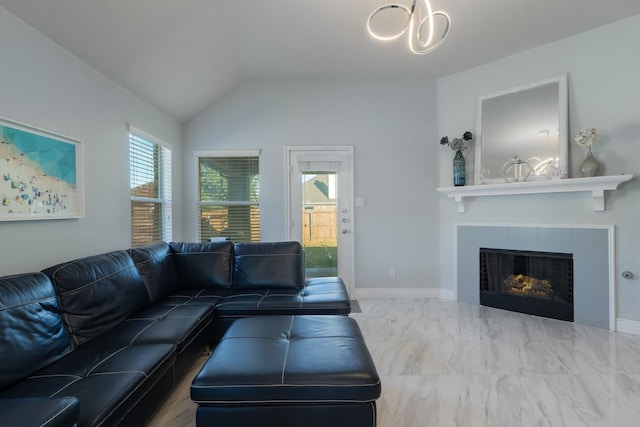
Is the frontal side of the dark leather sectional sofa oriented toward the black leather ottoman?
yes

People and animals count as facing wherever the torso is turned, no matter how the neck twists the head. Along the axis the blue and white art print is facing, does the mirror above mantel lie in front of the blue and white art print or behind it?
in front

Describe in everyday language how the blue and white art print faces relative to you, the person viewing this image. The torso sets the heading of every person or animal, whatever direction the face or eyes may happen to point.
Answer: facing the viewer and to the right of the viewer

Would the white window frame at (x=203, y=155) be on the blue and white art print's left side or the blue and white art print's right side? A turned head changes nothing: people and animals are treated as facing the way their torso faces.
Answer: on its left

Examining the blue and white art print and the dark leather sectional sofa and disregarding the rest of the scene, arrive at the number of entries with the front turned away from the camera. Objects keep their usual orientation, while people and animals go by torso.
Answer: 0

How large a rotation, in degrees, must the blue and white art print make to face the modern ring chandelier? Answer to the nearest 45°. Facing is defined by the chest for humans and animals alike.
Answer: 0° — it already faces it

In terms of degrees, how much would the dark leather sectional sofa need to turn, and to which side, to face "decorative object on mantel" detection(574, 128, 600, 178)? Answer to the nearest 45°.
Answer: approximately 45° to its left

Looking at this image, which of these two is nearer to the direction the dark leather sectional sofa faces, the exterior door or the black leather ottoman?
the black leather ottoman

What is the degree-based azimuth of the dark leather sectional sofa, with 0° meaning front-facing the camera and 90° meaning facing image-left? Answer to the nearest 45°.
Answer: approximately 315°
